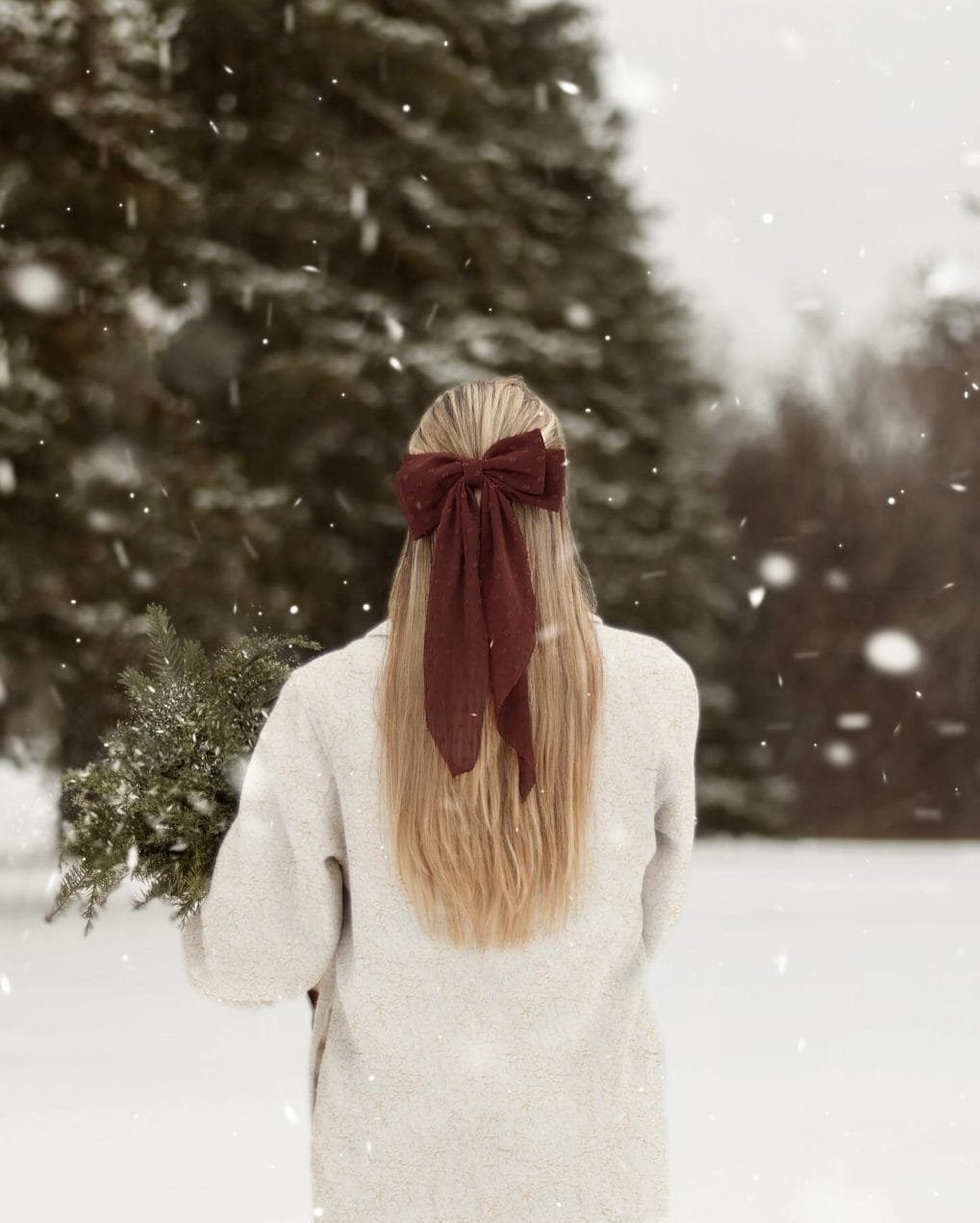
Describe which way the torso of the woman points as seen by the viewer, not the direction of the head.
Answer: away from the camera

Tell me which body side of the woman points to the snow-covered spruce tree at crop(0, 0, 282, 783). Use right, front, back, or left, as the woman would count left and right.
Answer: front

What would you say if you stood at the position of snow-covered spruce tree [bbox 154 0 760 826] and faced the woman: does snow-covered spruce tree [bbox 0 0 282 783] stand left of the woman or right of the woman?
right

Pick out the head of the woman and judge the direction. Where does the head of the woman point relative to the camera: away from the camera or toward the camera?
away from the camera
